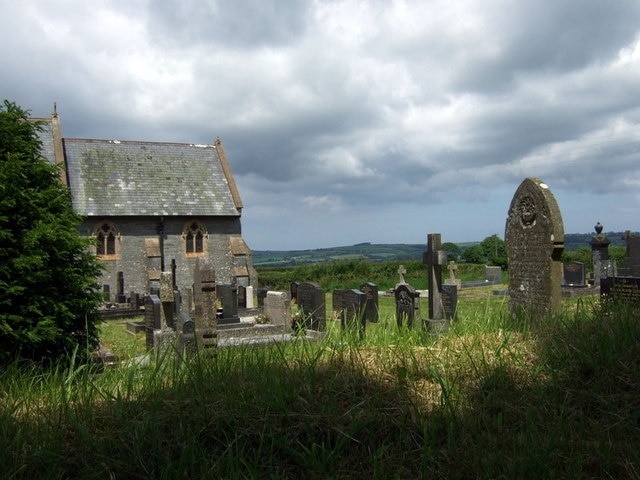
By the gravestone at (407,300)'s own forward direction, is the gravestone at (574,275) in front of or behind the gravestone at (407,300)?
behind

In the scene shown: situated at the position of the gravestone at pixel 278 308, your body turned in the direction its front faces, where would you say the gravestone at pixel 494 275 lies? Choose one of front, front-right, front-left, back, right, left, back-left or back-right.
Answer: back

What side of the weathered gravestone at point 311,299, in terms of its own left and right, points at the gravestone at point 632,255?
back

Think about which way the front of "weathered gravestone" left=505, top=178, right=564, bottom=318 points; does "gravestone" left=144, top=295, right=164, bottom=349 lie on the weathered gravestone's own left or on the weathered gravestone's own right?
on the weathered gravestone's own right

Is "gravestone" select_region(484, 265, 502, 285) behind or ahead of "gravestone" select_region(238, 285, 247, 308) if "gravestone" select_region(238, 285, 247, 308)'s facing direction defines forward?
behind

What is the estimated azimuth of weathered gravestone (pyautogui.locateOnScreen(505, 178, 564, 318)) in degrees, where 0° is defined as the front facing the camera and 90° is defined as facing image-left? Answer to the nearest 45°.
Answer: approximately 45°

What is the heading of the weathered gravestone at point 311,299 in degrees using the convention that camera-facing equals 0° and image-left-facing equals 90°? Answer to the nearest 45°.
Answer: approximately 45°

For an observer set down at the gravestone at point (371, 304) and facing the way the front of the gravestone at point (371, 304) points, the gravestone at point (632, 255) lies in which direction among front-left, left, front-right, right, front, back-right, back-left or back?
back

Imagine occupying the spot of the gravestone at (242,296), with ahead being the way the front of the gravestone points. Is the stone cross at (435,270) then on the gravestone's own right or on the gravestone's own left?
on the gravestone's own left

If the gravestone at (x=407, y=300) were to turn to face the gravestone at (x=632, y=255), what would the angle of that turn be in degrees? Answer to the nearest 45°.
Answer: approximately 180°

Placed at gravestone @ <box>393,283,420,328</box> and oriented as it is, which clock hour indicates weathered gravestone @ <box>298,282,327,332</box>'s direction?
The weathered gravestone is roughly at 2 o'clock from the gravestone.

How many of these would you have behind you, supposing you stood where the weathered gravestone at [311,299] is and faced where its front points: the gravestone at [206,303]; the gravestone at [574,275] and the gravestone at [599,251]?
2
